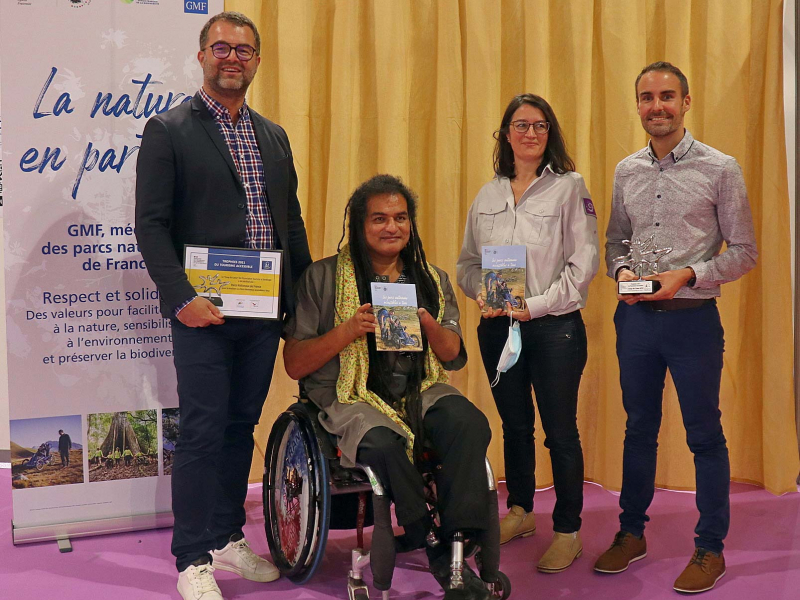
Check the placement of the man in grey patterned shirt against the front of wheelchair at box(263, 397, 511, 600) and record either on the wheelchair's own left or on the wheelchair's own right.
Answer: on the wheelchair's own left

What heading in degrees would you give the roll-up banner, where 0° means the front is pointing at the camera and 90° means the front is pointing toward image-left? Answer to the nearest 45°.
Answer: approximately 0°

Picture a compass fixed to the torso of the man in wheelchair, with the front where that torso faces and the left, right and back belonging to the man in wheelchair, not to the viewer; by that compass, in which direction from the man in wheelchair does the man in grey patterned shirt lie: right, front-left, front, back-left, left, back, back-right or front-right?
front-left

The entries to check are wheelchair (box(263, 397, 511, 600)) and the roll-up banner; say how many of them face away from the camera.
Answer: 0

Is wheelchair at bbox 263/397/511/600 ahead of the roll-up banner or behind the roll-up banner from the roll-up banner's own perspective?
ahead

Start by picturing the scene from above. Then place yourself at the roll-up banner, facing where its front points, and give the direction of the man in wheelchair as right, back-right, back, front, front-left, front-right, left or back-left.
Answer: front-left

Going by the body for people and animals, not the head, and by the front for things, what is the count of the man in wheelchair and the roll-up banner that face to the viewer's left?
0

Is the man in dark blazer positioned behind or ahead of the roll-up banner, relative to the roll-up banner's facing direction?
ahead

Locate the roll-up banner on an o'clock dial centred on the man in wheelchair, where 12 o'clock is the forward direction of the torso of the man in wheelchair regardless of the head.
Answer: The roll-up banner is roughly at 5 o'clock from the man in wheelchair.

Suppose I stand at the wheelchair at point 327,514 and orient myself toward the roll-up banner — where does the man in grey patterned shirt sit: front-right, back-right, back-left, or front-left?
back-right

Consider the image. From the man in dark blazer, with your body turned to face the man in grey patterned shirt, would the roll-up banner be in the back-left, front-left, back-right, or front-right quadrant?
back-left

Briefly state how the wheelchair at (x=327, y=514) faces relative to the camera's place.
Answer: facing the viewer and to the right of the viewer
